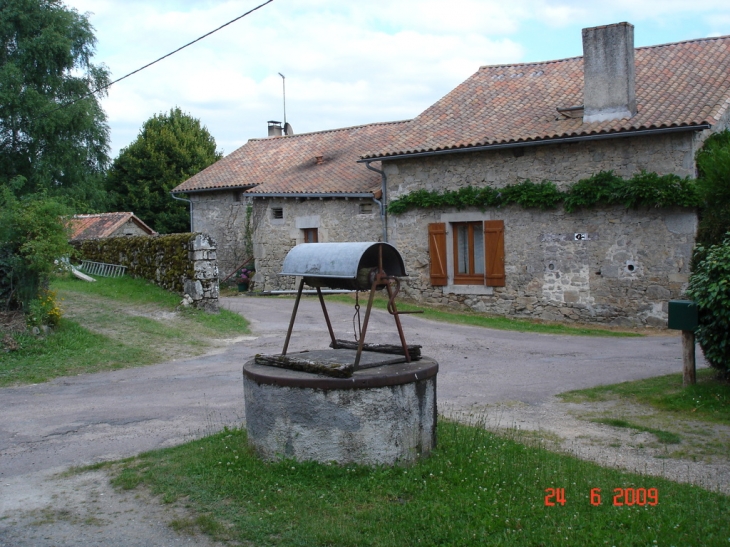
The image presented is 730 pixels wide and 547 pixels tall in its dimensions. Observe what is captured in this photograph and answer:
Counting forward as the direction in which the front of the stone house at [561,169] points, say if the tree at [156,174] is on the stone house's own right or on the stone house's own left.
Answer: on the stone house's own right

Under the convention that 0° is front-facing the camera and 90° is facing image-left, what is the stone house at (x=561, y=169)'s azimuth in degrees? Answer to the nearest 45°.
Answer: approximately 45°

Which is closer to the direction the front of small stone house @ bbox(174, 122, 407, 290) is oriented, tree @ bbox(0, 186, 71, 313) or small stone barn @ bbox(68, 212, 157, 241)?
the tree

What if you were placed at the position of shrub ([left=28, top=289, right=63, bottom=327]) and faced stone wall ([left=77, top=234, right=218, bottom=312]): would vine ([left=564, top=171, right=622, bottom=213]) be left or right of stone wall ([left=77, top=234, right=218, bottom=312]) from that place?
right

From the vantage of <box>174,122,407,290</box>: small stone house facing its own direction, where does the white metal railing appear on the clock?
The white metal railing is roughly at 2 o'clock from the small stone house.

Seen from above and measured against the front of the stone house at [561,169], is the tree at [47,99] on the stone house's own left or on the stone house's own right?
on the stone house's own right

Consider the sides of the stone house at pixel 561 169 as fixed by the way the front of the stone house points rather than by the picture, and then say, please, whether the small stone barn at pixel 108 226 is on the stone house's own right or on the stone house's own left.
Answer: on the stone house's own right
